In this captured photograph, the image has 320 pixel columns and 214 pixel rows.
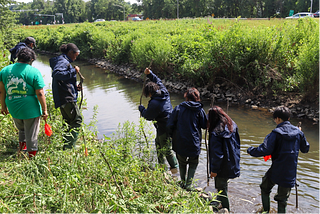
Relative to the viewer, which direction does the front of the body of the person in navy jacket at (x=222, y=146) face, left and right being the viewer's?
facing away from the viewer and to the left of the viewer

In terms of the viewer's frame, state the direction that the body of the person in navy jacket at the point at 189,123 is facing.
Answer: away from the camera

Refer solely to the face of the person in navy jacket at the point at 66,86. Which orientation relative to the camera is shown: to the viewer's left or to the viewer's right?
to the viewer's right

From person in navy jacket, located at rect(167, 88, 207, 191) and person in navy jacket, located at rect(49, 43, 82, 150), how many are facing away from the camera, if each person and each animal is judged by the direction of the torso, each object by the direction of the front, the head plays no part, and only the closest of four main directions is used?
1

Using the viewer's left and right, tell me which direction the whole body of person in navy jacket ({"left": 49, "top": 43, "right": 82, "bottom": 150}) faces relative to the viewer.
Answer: facing to the right of the viewer

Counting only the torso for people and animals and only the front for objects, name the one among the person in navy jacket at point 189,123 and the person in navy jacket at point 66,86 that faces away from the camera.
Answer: the person in navy jacket at point 189,123

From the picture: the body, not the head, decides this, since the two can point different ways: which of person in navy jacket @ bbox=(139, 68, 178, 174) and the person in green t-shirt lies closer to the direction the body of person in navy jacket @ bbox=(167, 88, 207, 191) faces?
the person in navy jacket
